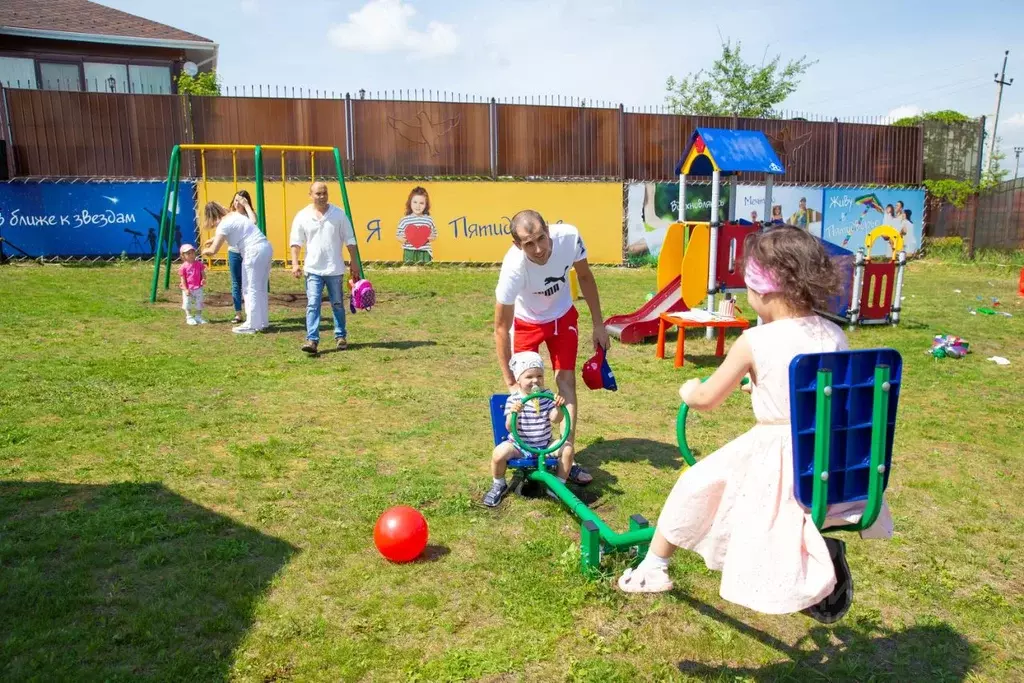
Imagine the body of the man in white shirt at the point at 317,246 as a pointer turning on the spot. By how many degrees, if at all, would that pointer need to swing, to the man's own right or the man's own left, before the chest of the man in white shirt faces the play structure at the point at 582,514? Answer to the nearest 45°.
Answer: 0° — they already face it

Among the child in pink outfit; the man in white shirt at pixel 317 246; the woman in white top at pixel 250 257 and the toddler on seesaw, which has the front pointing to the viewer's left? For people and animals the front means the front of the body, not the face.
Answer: the woman in white top

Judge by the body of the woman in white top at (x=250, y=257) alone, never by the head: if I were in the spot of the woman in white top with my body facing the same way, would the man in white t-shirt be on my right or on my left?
on my left

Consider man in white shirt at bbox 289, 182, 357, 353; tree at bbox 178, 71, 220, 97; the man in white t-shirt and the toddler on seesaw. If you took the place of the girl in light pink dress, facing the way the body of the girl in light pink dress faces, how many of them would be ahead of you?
4

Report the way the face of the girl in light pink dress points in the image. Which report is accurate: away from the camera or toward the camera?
away from the camera

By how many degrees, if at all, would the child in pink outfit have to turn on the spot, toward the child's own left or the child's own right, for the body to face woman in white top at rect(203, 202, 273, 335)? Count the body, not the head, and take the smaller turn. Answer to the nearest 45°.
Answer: approximately 45° to the child's own left

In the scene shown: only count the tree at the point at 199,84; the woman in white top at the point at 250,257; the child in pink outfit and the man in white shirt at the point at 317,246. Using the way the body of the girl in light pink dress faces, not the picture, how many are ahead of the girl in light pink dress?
4

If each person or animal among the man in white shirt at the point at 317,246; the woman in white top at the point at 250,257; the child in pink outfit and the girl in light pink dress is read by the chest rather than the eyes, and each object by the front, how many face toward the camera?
2

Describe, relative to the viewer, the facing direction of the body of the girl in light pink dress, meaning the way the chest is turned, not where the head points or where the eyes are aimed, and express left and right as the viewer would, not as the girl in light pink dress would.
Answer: facing away from the viewer and to the left of the viewer

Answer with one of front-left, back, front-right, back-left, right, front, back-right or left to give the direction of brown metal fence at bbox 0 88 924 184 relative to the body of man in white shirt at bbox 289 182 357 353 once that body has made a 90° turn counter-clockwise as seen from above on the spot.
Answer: left

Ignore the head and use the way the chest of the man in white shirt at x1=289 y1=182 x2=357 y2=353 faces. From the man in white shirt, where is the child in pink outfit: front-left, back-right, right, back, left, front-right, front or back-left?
back-right

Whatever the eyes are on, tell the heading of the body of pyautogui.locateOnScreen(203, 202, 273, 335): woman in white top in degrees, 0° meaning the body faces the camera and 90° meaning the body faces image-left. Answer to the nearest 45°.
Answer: approximately 90°
